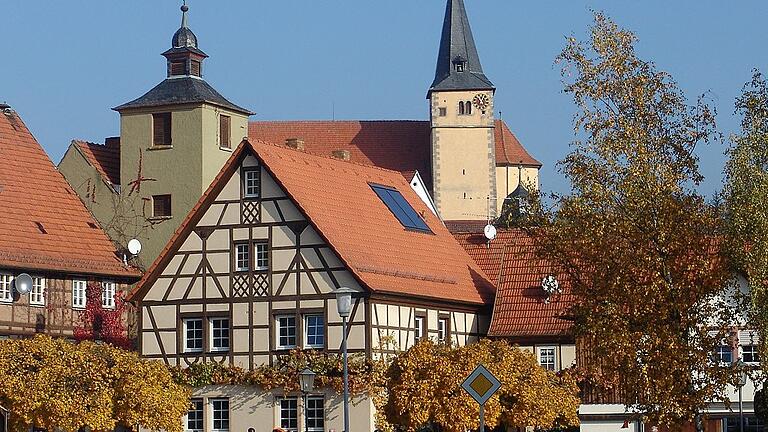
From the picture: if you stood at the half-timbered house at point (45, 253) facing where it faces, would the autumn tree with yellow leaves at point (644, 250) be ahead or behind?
ahead

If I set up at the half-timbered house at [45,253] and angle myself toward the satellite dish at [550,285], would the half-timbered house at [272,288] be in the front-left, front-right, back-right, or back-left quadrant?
front-right

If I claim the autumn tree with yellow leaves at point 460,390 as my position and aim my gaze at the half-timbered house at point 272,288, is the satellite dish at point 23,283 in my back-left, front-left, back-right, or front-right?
front-left

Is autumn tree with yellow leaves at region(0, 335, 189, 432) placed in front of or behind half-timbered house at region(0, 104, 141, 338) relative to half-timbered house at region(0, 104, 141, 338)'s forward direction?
in front

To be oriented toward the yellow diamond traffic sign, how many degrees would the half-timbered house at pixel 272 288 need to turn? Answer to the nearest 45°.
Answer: approximately 45° to its left

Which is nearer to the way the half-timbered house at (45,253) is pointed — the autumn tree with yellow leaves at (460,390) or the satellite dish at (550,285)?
the autumn tree with yellow leaves

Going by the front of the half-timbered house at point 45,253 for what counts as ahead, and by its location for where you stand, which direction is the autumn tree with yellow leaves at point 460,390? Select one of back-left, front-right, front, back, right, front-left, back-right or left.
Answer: front-left

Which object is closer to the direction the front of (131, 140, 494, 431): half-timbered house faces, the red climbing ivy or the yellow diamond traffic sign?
the yellow diamond traffic sign

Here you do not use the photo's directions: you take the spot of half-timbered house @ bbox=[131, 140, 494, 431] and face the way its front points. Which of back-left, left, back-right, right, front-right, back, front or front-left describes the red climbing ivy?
right

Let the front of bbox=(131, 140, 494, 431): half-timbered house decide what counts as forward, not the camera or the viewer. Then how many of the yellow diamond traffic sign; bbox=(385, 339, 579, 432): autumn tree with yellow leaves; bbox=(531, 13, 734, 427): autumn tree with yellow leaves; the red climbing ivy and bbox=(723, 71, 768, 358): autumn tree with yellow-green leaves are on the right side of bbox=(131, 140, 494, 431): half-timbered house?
1

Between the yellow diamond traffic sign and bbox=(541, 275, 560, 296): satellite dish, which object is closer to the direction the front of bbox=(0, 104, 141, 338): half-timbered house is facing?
the yellow diamond traffic sign

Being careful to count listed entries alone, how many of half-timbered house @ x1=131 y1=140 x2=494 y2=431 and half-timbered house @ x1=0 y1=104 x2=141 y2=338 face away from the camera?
0

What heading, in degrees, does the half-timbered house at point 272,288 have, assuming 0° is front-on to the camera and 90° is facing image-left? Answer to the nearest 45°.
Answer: approximately 45°

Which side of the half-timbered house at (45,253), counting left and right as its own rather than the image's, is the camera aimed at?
front

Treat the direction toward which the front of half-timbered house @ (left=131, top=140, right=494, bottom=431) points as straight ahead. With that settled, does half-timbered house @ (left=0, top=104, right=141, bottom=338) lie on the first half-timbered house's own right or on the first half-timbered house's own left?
on the first half-timbered house's own right

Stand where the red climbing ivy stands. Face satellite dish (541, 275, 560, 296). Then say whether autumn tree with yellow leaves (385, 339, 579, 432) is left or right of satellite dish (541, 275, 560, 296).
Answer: right
